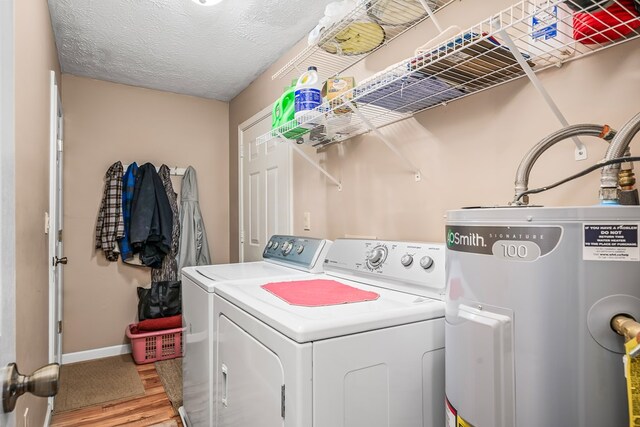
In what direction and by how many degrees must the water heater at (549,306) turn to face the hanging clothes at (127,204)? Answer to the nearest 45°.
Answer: approximately 45° to its right

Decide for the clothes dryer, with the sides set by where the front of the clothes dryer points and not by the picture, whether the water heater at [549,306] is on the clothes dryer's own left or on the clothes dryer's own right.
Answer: on the clothes dryer's own left

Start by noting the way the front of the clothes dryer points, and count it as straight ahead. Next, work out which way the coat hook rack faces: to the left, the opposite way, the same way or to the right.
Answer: to the left

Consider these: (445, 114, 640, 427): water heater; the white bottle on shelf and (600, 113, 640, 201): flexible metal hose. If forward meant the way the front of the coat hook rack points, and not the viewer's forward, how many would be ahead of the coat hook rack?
3

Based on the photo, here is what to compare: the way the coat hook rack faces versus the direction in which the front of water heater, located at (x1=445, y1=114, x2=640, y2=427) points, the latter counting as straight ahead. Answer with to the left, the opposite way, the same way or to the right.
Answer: to the left

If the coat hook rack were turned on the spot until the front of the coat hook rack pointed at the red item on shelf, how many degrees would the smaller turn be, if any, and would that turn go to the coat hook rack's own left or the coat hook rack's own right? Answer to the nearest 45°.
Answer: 0° — it already faces it

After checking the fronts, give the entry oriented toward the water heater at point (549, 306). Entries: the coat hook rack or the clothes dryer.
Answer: the coat hook rack

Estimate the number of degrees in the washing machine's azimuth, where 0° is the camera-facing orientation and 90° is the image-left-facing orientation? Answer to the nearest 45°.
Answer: approximately 45°

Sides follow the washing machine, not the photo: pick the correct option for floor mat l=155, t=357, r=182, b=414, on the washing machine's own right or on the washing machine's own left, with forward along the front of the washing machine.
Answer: on the washing machine's own right

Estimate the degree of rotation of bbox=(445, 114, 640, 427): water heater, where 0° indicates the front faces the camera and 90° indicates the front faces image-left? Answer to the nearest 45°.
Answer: approximately 45°
